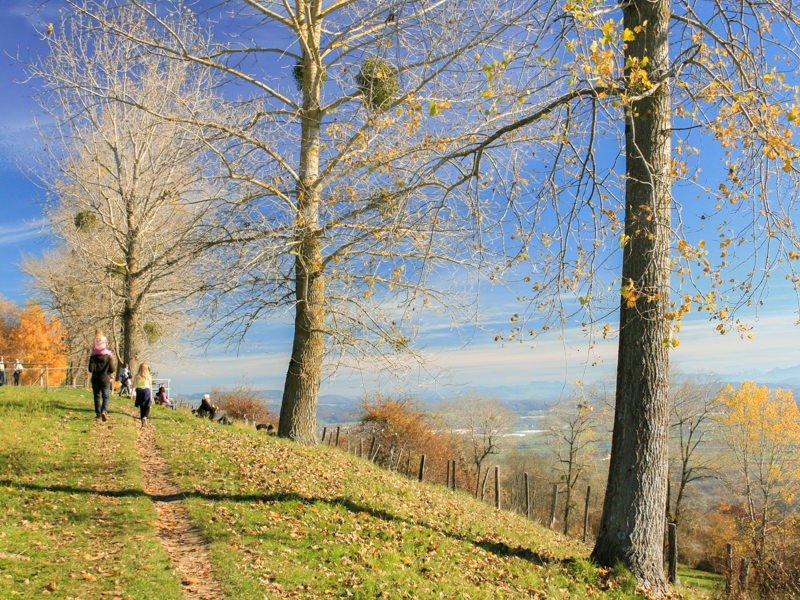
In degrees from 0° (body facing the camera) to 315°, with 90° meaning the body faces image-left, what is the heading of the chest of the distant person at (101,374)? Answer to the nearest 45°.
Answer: approximately 180°

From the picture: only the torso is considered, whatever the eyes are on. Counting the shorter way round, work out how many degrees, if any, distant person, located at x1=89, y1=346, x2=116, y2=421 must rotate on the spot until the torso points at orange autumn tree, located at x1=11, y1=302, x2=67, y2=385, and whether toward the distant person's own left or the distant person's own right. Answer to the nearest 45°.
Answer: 0° — they already face it

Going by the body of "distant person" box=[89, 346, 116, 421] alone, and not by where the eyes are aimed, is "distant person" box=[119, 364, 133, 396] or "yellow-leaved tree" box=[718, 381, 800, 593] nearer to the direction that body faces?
the distant person

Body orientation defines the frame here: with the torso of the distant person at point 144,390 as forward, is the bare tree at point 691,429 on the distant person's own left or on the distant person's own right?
on the distant person's own right

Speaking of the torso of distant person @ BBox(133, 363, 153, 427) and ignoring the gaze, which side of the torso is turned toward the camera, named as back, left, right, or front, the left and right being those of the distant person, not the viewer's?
back

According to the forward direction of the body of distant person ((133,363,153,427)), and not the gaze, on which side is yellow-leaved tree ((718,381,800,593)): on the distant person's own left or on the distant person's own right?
on the distant person's own right

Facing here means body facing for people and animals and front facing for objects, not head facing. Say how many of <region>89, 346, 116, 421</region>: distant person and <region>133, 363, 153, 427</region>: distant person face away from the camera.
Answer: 2

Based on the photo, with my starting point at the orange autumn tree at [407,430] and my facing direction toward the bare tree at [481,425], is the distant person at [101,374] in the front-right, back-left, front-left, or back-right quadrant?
back-right

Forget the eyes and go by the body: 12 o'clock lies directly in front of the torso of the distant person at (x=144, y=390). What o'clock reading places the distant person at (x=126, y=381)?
the distant person at (x=126, y=381) is roughly at 12 o'clock from the distant person at (x=144, y=390).
